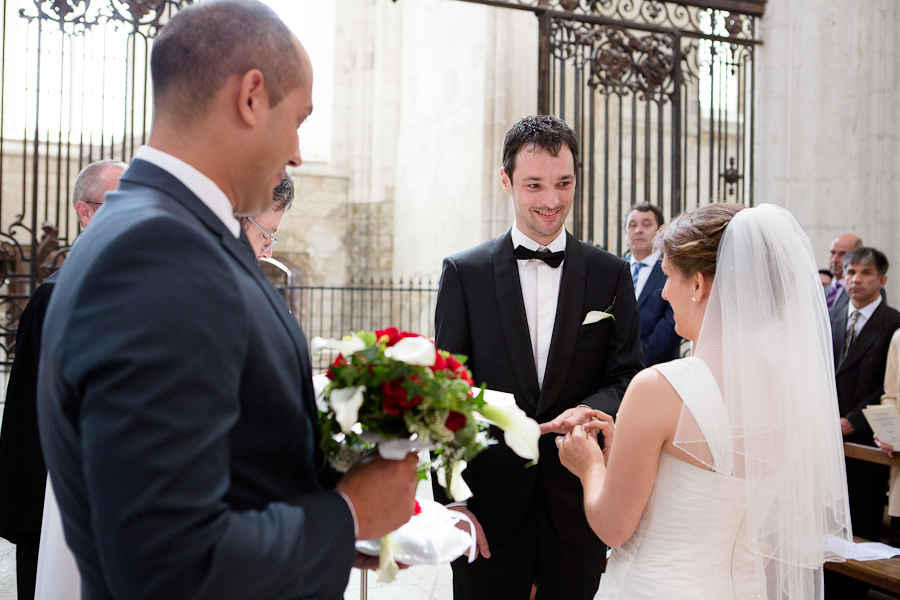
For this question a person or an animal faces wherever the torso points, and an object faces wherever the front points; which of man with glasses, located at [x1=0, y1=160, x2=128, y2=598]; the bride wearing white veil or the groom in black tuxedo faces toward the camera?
the groom in black tuxedo

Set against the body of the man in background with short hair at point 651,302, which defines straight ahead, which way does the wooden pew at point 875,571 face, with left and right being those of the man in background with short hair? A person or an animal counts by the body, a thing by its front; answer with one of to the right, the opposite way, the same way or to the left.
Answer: the same way

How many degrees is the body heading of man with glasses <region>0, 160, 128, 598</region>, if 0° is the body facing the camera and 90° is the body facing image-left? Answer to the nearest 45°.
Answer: approximately 270°

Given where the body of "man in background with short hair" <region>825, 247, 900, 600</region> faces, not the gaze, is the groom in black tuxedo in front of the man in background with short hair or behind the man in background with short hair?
in front

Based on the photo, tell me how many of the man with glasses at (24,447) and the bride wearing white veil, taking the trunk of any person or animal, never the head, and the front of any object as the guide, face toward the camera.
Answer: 0

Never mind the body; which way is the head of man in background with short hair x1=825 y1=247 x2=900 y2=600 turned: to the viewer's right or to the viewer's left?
to the viewer's left

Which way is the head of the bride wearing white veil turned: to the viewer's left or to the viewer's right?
to the viewer's left

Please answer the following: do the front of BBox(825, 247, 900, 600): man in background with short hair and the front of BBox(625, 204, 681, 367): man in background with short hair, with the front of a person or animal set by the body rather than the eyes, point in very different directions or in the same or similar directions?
same or similar directions

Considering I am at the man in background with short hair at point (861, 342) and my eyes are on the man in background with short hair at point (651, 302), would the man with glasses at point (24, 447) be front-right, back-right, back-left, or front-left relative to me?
front-left

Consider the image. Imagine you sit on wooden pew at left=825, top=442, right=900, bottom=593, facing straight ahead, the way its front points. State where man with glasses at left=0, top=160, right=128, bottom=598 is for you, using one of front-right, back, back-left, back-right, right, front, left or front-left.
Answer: front

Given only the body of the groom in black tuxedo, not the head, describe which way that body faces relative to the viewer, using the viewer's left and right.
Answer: facing the viewer

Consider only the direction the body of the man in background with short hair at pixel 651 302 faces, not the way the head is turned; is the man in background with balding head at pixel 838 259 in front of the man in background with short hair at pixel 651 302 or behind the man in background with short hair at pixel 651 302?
behind

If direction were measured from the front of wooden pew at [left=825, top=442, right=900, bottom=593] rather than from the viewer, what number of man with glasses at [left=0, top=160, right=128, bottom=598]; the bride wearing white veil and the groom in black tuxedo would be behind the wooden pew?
0

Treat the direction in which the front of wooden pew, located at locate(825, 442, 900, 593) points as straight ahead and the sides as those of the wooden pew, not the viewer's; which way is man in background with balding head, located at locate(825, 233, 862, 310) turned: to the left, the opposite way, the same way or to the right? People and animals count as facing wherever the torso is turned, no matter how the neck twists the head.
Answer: the same way
